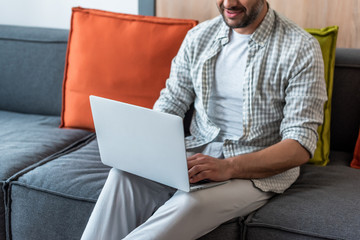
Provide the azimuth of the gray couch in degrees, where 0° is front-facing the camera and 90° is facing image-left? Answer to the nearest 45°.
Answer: approximately 45°

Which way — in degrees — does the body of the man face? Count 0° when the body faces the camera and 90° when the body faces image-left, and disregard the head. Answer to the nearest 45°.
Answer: approximately 45°

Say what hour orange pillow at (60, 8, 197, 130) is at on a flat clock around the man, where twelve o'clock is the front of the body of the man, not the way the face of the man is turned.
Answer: The orange pillow is roughly at 3 o'clock from the man.

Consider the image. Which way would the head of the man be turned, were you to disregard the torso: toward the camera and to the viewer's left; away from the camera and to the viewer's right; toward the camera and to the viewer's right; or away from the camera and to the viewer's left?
toward the camera and to the viewer's left
